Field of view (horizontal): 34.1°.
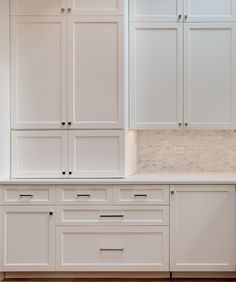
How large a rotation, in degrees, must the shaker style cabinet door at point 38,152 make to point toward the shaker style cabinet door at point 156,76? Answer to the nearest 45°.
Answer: approximately 90° to its left

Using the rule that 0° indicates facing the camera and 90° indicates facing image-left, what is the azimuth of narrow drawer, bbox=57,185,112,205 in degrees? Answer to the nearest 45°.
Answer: approximately 0°

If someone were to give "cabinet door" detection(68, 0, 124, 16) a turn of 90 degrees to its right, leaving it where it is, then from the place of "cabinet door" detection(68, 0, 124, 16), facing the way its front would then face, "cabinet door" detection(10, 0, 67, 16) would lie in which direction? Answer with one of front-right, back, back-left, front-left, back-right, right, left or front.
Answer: front
